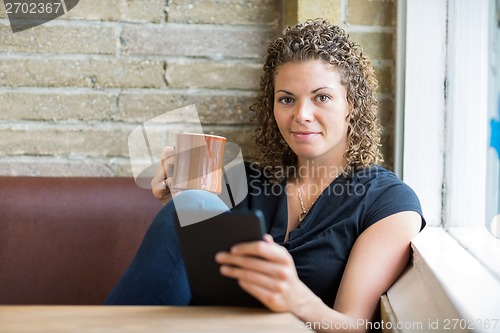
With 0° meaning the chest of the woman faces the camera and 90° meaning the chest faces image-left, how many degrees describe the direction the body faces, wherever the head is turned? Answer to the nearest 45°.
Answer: approximately 45°

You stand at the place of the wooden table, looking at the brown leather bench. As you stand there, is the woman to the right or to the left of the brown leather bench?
right

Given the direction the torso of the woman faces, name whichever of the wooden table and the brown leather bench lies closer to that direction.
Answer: the wooden table

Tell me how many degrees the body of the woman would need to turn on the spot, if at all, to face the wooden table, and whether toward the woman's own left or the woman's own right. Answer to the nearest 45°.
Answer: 0° — they already face it
